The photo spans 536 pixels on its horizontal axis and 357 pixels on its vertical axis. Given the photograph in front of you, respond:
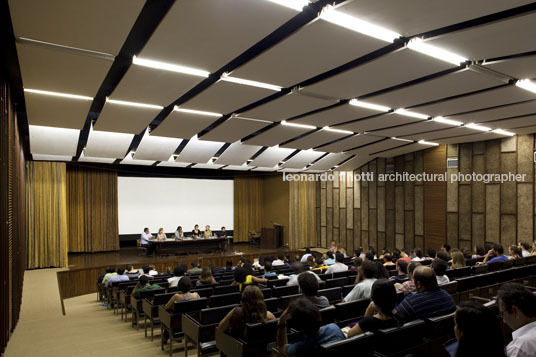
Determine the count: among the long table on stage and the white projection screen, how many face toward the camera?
2

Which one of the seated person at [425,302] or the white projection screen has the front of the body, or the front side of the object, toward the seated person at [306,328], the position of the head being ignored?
the white projection screen

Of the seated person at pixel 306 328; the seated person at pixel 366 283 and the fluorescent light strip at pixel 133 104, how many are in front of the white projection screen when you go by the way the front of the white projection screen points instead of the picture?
3

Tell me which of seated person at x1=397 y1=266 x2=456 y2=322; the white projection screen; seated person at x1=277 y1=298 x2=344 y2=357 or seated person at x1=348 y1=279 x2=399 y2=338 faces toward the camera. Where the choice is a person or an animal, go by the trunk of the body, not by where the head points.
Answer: the white projection screen

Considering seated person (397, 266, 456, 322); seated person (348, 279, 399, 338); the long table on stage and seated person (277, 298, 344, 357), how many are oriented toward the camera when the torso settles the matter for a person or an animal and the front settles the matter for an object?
1

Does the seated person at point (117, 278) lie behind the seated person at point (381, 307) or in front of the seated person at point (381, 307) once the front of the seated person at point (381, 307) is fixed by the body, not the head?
in front

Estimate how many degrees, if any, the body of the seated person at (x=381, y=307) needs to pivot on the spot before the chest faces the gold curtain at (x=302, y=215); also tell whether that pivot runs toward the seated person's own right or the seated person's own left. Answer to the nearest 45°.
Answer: approximately 45° to the seated person's own right

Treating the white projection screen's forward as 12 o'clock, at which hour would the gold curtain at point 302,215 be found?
The gold curtain is roughly at 9 o'clock from the white projection screen.

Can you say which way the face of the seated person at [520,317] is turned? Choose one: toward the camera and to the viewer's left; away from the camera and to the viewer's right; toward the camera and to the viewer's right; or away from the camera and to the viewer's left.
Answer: away from the camera and to the viewer's left

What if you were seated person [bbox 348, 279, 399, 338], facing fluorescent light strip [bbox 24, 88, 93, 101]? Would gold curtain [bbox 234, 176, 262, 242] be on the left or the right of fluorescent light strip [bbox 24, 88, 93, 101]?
right

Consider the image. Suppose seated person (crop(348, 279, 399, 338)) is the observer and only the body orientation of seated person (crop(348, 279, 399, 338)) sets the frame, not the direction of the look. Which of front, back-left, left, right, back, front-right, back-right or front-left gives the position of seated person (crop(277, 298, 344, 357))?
left

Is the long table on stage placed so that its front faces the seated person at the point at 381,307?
yes

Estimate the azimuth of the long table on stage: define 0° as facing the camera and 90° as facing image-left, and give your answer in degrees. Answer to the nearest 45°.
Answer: approximately 0°

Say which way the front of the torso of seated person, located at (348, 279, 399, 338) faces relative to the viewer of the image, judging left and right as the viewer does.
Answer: facing away from the viewer and to the left of the viewer

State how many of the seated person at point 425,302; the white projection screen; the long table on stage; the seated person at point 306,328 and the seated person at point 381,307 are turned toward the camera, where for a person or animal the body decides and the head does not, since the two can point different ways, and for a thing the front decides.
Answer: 2
